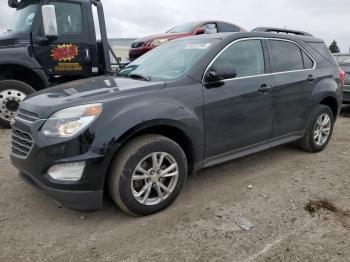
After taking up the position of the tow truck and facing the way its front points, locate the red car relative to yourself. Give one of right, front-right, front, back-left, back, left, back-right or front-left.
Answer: back-right

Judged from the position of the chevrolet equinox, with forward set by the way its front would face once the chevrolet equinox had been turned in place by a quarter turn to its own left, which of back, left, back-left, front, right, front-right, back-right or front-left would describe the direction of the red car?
back-left

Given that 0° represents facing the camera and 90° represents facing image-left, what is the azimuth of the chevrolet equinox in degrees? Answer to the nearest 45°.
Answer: approximately 45°

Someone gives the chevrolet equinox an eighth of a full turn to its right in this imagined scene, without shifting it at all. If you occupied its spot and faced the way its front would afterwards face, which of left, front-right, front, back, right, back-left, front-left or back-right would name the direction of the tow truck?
front-right

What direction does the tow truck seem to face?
to the viewer's left

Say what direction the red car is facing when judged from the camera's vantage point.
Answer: facing the viewer and to the left of the viewer
